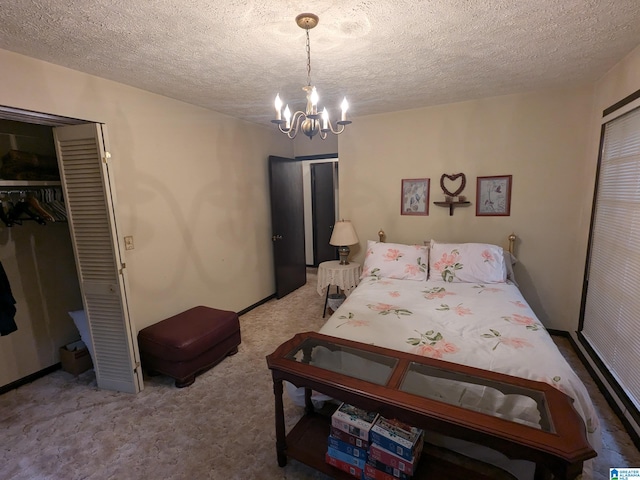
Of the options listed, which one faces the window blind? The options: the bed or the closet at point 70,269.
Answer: the closet

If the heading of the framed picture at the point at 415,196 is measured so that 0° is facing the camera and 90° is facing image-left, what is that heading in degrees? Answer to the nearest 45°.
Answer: approximately 0°

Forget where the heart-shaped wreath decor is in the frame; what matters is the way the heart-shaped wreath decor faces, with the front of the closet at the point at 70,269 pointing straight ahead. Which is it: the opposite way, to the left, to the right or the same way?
to the right

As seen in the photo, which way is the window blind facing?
to the viewer's left

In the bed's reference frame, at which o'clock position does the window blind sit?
The window blind is roughly at 8 o'clock from the bed.

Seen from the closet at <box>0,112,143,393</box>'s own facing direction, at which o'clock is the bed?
The bed is roughly at 12 o'clock from the closet.

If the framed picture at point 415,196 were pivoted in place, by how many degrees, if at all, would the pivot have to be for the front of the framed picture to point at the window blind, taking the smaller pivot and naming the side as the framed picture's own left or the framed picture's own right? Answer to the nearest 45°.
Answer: approximately 45° to the framed picture's own left

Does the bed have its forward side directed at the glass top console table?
yes
